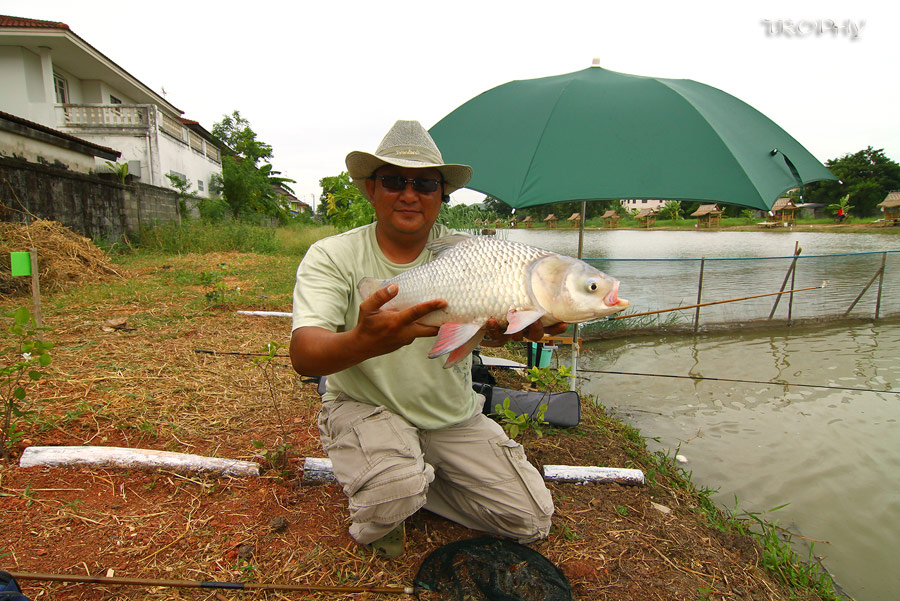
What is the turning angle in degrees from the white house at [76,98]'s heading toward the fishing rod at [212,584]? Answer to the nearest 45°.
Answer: approximately 45° to its right

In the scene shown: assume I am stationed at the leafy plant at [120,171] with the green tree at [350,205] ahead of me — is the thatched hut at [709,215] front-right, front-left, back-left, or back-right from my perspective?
front-right

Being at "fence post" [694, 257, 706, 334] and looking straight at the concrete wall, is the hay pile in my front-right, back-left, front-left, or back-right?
front-left

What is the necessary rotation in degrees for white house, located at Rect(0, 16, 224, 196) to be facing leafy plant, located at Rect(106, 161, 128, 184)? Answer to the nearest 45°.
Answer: approximately 45° to its right

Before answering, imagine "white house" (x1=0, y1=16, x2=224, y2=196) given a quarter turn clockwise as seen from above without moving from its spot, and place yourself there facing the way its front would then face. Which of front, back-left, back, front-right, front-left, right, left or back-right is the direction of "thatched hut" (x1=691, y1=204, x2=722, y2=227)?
back-left

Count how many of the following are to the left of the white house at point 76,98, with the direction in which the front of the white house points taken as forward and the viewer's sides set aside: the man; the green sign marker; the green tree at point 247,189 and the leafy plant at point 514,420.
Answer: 1

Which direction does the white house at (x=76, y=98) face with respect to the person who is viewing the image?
facing the viewer and to the right of the viewer

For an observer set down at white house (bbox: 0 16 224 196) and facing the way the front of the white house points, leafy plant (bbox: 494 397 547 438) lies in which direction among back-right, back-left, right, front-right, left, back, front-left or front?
front-right

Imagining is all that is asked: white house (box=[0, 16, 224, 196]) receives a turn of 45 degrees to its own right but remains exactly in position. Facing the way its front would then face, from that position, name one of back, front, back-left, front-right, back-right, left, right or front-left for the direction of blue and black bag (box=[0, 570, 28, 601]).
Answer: front

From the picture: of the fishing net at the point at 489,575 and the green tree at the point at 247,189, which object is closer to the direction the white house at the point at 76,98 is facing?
the fishing net

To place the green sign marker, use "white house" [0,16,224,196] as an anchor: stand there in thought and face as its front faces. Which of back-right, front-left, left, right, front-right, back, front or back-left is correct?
front-right

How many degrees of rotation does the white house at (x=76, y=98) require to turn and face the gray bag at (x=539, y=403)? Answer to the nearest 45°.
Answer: approximately 45° to its right

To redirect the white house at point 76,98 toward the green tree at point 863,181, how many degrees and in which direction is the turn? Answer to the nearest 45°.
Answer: approximately 45° to its left
